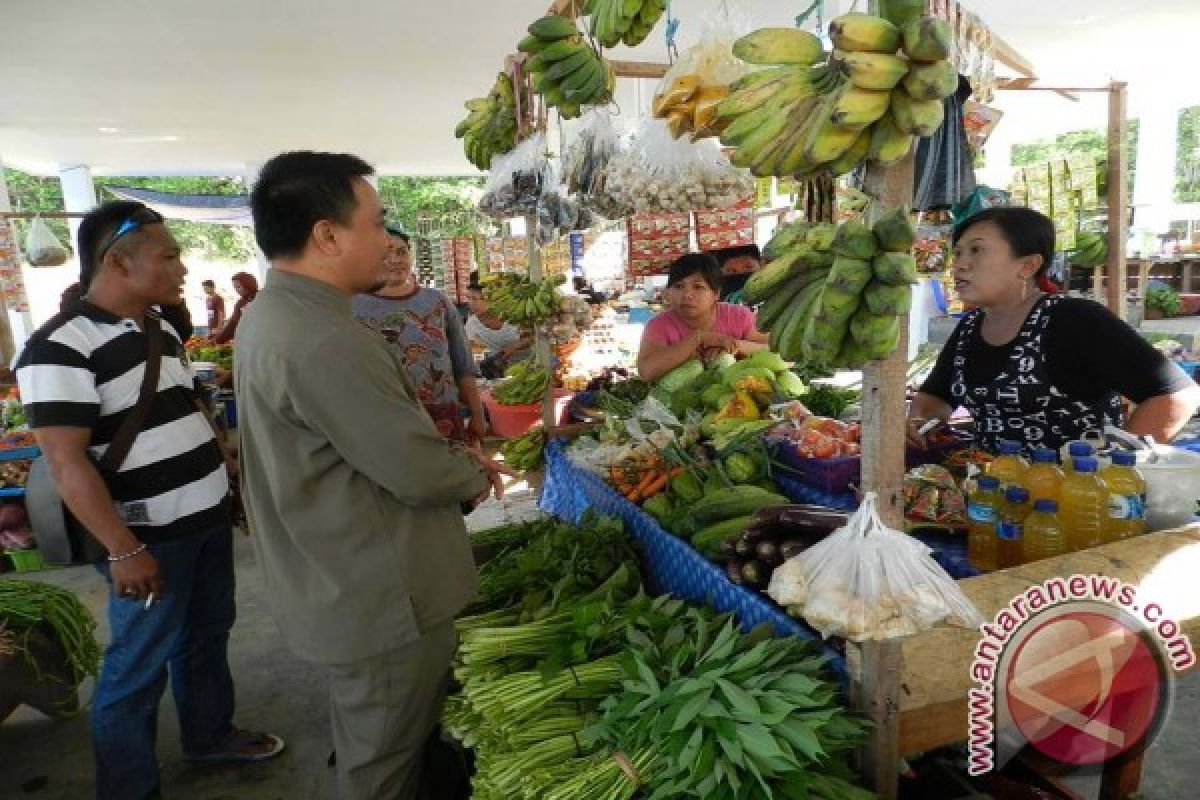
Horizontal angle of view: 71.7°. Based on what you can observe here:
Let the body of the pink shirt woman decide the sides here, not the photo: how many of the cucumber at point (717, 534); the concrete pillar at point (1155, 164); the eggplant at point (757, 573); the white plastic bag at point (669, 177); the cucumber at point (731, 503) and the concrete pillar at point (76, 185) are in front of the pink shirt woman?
4

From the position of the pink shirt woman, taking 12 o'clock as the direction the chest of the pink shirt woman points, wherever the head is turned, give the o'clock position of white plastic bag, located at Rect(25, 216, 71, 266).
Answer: The white plastic bag is roughly at 4 o'clock from the pink shirt woman.

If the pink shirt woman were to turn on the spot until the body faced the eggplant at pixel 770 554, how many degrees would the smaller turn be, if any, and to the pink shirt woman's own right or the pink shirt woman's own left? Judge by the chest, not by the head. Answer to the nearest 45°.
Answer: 0° — they already face it

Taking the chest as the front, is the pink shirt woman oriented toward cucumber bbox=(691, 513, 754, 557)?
yes

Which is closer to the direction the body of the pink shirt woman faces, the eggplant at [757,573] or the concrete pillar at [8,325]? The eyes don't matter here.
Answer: the eggplant

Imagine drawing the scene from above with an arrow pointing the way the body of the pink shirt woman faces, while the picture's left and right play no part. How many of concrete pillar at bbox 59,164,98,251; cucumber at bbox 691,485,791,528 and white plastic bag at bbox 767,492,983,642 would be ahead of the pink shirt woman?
2

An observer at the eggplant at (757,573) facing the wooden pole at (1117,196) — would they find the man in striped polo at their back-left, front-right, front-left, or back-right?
back-left

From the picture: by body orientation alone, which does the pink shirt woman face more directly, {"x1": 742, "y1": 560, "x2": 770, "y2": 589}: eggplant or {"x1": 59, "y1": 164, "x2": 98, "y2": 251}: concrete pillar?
the eggplant

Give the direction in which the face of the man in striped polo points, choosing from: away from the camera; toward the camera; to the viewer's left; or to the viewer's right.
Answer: to the viewer's right

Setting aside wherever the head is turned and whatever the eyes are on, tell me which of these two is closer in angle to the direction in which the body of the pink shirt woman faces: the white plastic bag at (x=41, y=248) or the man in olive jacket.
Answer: the man in olive jacket

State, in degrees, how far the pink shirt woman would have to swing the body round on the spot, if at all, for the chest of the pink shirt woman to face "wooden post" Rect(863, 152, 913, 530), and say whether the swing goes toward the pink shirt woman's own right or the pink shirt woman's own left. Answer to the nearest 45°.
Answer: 0° — they already face it

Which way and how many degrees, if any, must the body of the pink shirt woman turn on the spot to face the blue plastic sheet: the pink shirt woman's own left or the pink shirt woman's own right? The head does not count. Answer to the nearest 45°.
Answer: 0° — they already face it

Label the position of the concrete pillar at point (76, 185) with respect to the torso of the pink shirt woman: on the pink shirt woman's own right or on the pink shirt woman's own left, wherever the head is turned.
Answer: on the pink shirt woman's own right

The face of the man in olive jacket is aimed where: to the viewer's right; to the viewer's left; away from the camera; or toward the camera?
to the viewer's right

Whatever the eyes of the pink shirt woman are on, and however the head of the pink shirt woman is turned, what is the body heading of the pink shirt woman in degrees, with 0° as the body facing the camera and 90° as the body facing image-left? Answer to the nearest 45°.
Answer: approximately 0°

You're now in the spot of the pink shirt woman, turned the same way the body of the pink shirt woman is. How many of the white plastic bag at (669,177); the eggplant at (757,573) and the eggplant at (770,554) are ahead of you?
3
